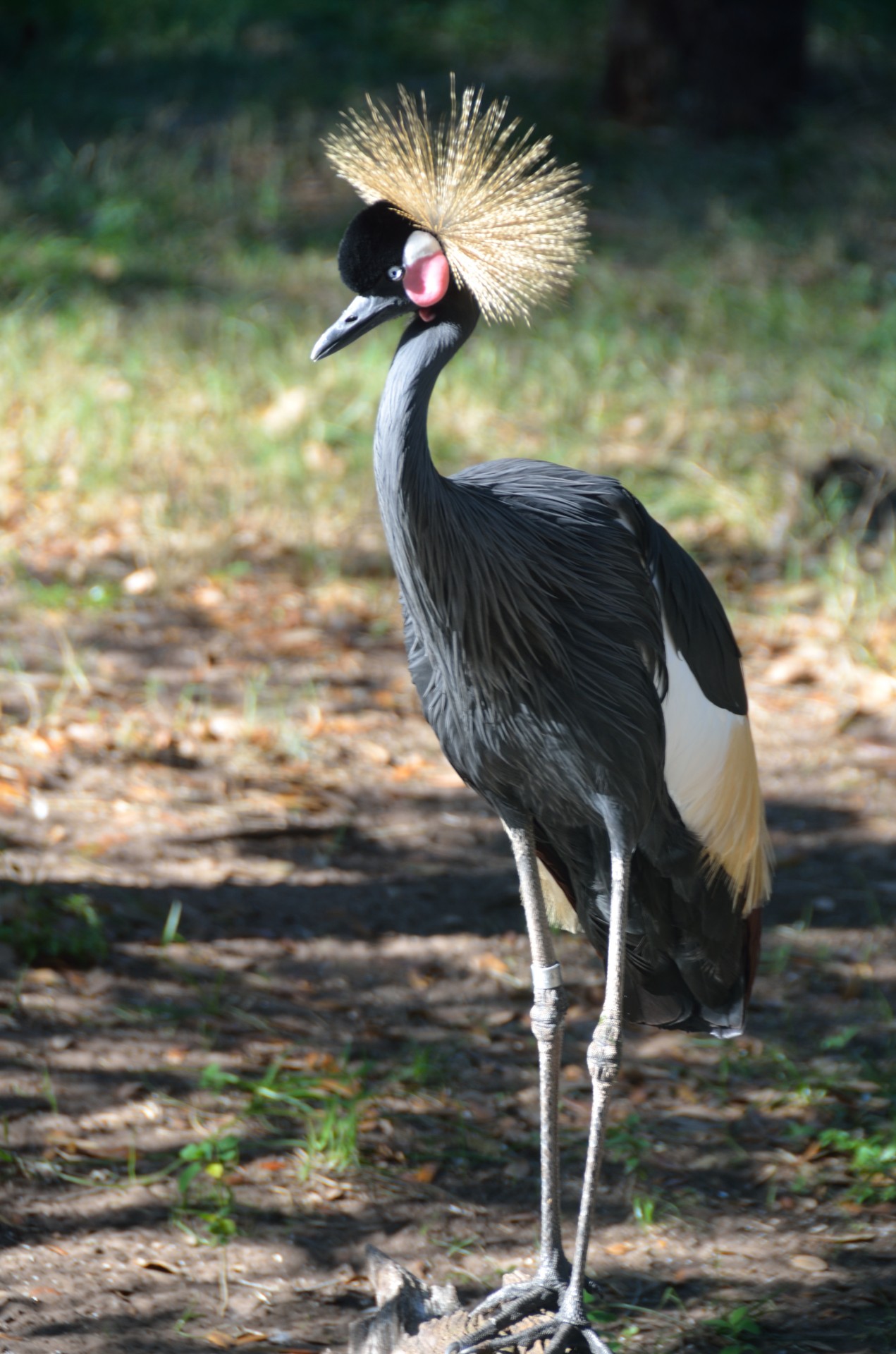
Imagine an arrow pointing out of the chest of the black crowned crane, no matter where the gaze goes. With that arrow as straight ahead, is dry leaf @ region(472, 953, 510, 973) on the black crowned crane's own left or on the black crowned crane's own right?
on the black crowned crane's own right

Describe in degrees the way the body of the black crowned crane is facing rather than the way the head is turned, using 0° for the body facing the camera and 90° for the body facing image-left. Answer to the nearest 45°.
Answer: approximately 45°

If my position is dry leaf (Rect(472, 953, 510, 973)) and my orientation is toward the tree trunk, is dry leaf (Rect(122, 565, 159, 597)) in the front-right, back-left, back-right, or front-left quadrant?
front-left

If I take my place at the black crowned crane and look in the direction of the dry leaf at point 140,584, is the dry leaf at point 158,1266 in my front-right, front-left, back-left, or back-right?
front-left

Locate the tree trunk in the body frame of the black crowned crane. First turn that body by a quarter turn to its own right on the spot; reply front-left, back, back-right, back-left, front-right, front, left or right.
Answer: front-right

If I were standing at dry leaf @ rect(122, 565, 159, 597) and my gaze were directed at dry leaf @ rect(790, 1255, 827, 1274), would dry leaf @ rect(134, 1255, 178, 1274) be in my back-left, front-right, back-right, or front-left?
front-right
